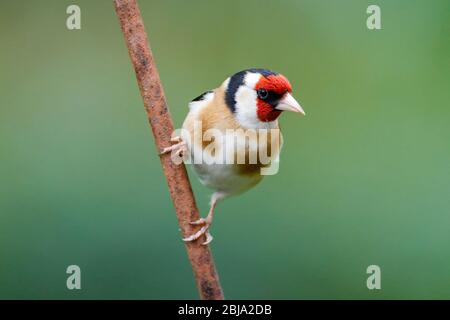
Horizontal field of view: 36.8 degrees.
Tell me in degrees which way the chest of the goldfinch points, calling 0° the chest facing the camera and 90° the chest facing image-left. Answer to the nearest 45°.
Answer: approximately 315°
